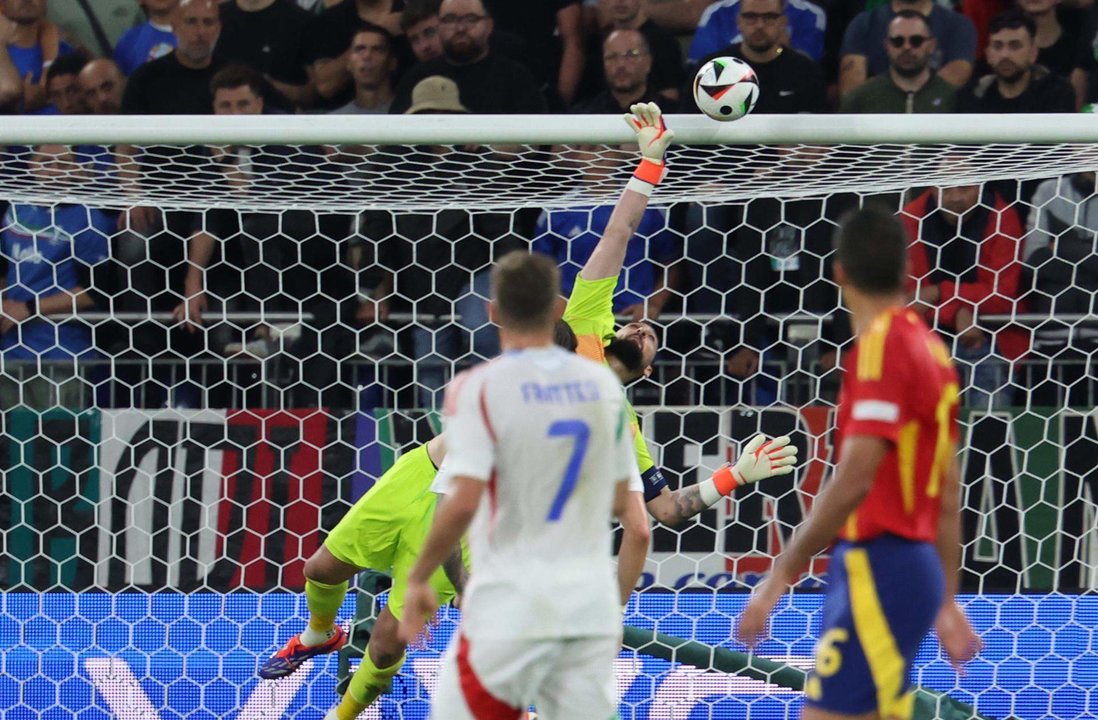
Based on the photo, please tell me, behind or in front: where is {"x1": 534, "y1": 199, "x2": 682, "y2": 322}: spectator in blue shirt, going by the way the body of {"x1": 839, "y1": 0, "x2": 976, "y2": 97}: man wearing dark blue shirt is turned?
in front

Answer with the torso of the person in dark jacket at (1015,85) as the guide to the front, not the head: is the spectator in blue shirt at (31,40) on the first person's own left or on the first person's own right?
on the first person's own right

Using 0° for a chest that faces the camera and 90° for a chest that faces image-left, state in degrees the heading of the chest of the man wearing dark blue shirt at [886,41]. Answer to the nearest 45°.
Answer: approximately 0°

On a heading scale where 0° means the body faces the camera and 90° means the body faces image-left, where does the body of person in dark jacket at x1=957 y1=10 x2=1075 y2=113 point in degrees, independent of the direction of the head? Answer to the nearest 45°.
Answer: approximately 0°

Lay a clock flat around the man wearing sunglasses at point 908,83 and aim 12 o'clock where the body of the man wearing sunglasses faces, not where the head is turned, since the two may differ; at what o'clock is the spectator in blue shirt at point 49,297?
The spectator in blue shirt is roughly at 2 o'clock from the man wearing sunglasses.

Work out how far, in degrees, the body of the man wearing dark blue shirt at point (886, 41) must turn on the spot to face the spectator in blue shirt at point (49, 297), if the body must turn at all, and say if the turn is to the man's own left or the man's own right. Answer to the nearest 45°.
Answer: approximately 45° to the man's own right

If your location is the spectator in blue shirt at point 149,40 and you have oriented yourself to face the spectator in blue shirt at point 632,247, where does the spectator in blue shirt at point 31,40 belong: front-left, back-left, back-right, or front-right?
back-right

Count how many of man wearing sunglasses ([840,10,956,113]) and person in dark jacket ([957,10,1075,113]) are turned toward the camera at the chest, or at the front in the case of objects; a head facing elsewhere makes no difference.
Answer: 2

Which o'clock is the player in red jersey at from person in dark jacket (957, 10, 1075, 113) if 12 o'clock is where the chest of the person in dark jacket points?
The player in red jersey is roughly at 12 o'clock from the person in dark jacket.

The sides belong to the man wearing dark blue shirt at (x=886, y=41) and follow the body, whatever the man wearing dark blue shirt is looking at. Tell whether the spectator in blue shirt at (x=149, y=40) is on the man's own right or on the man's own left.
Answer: on the man's own right

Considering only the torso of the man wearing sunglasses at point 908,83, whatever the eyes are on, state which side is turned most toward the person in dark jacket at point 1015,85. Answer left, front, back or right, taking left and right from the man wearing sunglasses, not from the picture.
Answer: left

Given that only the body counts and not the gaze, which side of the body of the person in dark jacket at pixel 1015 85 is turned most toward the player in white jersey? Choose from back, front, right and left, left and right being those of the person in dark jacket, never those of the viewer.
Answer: front
